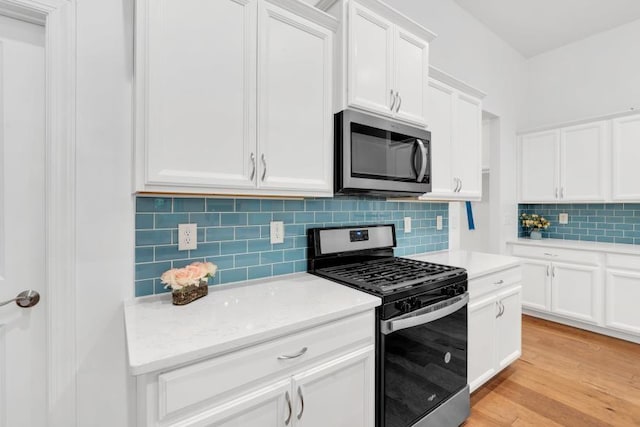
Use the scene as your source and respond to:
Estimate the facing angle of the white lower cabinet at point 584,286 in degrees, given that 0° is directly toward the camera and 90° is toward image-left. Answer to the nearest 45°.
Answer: approximately 45°

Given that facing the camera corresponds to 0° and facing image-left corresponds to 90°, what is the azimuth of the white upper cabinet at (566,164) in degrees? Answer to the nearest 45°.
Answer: approximately 45°

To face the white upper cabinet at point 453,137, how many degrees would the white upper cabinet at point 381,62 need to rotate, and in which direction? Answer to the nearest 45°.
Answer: approximately 90° to its left

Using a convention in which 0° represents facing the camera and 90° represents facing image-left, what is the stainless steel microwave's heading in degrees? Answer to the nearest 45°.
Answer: approximately 315°

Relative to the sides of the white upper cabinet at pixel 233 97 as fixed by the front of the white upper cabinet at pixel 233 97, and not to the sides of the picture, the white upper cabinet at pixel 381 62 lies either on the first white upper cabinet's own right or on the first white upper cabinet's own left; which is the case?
on the first white upper cabinet's own left

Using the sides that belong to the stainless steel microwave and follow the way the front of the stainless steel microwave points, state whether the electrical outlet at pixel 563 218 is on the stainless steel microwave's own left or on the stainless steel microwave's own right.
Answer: on the stainless steel microwave's own left

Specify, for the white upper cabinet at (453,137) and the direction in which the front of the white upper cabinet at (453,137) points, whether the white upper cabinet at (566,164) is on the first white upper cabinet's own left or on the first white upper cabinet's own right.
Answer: on the first white upper cabinet's own left

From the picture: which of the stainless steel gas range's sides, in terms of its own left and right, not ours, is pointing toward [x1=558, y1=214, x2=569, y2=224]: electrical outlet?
left
